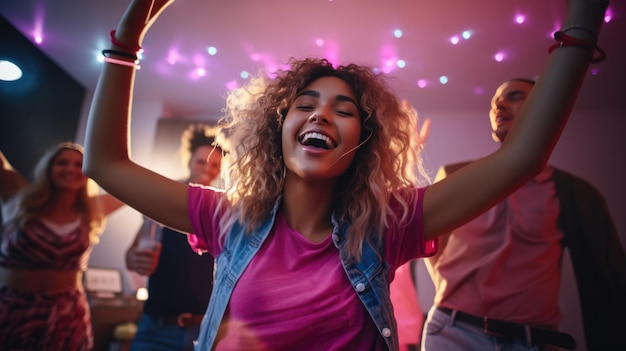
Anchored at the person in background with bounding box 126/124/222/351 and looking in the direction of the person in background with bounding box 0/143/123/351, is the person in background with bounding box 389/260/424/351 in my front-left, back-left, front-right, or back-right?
back-right

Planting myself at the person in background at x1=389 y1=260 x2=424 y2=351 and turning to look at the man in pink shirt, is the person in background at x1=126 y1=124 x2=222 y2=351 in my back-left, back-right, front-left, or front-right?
back-right

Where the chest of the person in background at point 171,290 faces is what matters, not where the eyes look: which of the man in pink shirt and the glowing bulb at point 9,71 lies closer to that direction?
the man in pink shirt

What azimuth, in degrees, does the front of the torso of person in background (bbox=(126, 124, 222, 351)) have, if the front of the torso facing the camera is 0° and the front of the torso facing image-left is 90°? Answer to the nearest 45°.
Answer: approximately 315°

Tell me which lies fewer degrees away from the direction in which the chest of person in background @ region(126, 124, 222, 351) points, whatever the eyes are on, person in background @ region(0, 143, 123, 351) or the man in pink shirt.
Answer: the man in pink shirt

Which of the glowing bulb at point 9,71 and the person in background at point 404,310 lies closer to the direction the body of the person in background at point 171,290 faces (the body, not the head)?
the person in background

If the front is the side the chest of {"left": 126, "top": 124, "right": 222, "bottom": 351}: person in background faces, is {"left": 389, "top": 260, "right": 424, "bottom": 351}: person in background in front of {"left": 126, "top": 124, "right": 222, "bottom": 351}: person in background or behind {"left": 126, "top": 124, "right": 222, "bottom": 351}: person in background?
in front
